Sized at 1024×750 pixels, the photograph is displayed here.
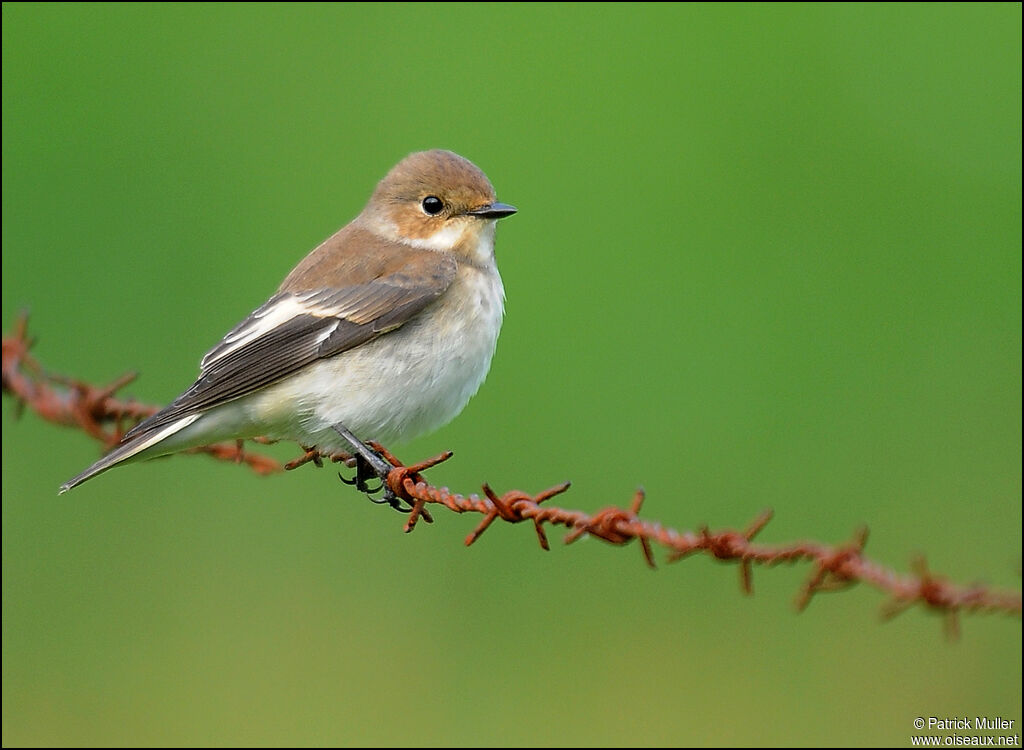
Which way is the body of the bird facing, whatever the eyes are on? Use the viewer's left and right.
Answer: facing to the right of the viewer
